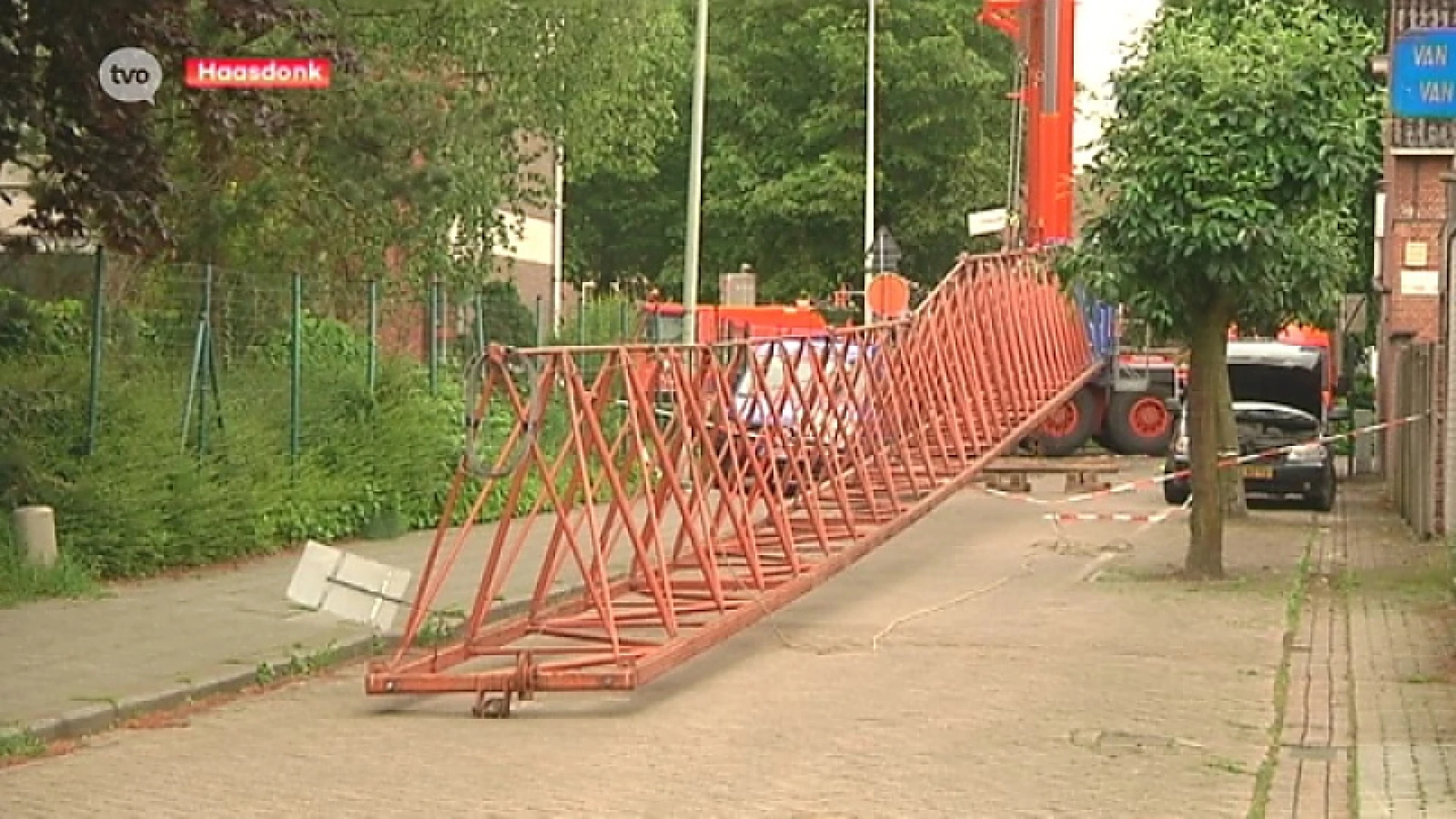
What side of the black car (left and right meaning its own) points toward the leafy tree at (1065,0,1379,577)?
front

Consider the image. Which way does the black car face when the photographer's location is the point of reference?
facing the viewer

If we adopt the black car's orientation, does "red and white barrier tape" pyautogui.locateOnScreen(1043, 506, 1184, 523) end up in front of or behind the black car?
in front

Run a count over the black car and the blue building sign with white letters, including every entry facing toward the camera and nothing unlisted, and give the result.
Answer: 2

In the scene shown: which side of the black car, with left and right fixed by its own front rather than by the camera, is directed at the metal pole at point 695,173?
right

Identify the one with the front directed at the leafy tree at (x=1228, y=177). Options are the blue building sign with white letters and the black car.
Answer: the black car

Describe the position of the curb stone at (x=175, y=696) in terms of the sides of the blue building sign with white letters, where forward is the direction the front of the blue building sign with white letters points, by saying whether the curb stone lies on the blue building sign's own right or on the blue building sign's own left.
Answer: on the blue building sign's own right

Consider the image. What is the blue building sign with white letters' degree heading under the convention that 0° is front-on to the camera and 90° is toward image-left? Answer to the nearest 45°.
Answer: approximately 0°

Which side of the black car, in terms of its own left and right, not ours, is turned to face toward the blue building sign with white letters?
left

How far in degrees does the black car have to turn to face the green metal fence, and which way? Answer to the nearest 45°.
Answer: approximately 45° to its right
